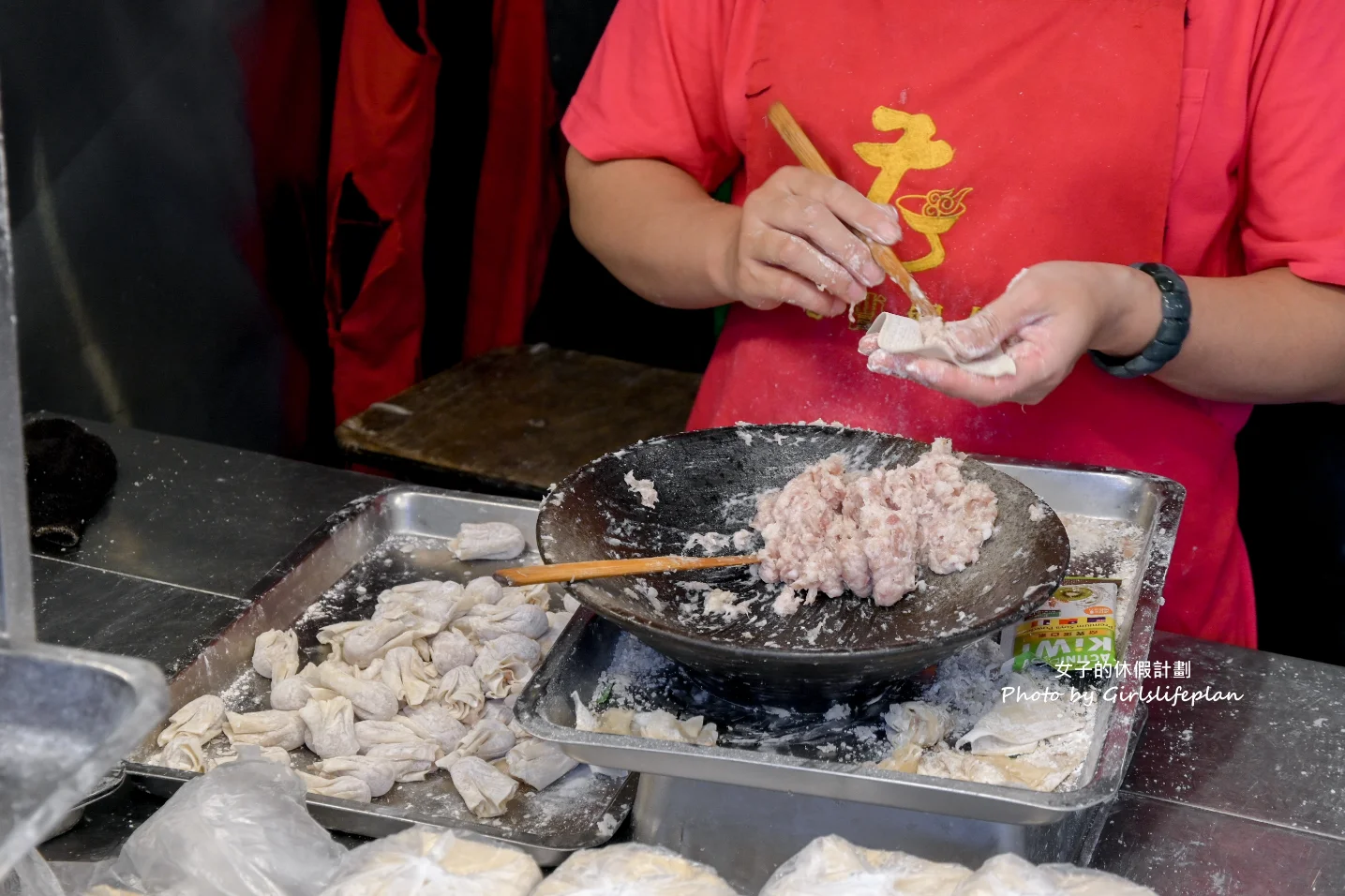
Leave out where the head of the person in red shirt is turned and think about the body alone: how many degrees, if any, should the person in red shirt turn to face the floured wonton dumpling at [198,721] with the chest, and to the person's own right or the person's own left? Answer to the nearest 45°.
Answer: approximately 45° to the person's own right

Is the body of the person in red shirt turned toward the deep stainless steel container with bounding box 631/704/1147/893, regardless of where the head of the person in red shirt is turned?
yes

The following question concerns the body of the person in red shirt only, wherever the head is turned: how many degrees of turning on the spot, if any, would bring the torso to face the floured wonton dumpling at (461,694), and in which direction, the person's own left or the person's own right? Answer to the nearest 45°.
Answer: approximately 45° to the person's own right

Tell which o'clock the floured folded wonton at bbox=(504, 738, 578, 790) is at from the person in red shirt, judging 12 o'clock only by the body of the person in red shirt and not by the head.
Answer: The floured folded wonton is roughly at 1 o'clock from the person in red shirt.

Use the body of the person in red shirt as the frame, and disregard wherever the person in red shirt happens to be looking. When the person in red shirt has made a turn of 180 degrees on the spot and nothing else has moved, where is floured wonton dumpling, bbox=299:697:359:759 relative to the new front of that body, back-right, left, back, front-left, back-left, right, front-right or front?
back-left

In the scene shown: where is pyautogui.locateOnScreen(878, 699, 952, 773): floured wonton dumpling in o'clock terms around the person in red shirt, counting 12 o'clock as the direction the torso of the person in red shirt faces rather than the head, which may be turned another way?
The floured wonton dumpling is roughly at 12 o'clock from the person in red shirt.

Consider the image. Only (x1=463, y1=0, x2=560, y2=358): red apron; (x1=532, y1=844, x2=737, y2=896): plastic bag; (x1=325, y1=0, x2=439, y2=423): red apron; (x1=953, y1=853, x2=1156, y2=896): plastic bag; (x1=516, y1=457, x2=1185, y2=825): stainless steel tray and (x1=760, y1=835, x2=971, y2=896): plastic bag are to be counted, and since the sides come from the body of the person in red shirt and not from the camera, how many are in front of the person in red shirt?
4

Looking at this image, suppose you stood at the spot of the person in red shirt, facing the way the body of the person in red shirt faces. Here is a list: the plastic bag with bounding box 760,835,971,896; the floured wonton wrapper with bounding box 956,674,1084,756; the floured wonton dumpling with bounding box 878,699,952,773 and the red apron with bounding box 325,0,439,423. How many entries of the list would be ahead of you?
3

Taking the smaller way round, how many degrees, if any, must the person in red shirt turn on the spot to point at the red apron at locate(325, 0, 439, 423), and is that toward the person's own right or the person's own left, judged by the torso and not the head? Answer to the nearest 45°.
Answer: approximately 135° to the person's own right

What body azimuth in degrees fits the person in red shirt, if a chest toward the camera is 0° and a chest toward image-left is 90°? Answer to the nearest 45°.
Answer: approximately 0°

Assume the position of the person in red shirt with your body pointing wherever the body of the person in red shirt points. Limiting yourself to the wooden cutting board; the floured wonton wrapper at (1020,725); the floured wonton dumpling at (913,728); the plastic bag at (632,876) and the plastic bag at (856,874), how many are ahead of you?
4

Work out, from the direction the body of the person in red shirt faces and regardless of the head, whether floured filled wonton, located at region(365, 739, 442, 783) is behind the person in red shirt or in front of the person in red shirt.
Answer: in front

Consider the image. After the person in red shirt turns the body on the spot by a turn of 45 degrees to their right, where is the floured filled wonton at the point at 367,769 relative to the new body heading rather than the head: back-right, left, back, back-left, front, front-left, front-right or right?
front

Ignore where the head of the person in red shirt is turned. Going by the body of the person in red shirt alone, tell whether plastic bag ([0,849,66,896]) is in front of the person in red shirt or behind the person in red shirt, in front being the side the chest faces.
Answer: in front
